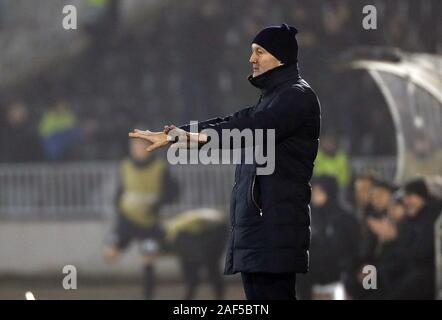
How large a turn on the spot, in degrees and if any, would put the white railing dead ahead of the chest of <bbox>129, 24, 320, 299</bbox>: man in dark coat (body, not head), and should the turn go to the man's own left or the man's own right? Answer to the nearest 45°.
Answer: approximately 90° to the man's own right

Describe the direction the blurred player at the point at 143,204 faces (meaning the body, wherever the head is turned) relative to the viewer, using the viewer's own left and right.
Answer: facing the viewer

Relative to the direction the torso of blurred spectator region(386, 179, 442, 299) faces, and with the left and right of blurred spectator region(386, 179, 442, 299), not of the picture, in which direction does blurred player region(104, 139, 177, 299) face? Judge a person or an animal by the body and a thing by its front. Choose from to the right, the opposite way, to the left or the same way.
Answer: to the left

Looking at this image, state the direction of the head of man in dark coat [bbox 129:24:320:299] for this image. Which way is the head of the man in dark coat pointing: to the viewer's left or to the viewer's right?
to the viewer's left

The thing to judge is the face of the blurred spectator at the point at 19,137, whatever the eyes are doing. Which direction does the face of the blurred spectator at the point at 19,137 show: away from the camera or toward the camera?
toward the camera

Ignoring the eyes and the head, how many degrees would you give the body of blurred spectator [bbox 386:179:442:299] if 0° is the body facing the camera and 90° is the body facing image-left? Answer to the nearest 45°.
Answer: approximately 90°

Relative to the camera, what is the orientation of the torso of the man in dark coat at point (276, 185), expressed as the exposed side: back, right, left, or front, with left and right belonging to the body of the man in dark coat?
left
